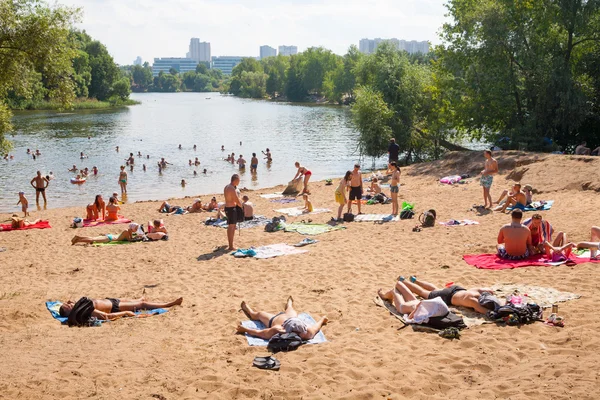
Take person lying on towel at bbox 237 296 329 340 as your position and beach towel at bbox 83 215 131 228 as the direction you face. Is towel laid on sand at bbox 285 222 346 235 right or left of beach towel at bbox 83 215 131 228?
right

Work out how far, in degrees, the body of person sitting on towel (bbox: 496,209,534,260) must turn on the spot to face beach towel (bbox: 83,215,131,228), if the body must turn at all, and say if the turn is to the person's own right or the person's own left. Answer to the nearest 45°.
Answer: approximately 90° to the person's own left

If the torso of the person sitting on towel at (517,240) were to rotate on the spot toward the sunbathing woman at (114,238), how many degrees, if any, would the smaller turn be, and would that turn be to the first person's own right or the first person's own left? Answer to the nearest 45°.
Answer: approximately 90° to the first person's own left

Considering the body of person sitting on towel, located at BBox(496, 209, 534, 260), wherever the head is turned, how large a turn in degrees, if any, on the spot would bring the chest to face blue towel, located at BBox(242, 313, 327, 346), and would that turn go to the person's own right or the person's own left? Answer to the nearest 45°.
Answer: approximately 135° to the person's own left

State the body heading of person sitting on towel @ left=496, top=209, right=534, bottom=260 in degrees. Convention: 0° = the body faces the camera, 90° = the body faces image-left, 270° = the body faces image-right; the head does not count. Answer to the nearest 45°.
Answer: approximately 180°

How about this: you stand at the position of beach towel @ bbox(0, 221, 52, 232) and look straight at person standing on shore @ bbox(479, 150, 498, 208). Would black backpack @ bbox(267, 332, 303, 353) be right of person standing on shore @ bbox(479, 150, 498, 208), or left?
right

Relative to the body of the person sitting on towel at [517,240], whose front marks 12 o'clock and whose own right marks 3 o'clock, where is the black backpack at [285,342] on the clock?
The black backpack is roughly at 7 o'clock from the person sitting on towel.
